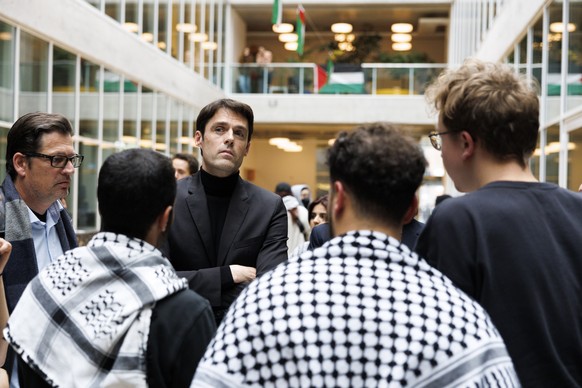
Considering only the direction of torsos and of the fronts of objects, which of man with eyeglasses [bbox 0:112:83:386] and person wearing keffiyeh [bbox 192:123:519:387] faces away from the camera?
the person wearing keffiyeh

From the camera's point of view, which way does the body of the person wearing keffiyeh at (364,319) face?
away from the camera

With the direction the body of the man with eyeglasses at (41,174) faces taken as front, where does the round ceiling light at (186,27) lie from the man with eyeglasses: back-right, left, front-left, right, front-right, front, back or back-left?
back-left

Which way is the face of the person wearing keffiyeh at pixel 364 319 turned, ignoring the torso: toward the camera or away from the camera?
away from the camera

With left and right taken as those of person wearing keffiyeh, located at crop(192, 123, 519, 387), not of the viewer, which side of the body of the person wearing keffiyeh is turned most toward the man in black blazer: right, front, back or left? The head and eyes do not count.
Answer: front

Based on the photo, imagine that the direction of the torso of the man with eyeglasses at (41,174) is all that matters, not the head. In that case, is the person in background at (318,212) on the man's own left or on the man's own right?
on the man's own left

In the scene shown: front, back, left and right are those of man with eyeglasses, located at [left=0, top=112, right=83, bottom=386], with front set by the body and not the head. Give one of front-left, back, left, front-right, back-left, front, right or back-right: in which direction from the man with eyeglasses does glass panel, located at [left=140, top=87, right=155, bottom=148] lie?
back-left

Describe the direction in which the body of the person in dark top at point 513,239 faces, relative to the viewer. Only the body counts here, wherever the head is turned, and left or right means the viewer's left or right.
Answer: facing away from the viewer and to the left of the viewer

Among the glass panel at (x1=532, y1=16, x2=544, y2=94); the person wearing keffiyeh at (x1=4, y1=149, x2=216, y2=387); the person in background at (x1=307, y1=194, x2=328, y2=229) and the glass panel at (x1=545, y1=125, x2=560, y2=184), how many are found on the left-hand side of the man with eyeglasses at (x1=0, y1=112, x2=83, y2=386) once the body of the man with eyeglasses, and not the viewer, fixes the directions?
3

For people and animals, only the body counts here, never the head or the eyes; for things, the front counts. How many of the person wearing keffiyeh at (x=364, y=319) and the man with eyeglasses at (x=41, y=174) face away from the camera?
1

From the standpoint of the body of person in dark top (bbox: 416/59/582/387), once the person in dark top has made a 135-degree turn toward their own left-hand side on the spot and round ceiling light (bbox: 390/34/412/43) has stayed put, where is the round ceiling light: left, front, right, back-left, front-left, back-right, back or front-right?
back

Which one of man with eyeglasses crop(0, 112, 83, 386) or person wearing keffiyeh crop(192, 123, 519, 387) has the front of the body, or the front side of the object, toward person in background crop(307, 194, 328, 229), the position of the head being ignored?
the person wearing keffiyeh

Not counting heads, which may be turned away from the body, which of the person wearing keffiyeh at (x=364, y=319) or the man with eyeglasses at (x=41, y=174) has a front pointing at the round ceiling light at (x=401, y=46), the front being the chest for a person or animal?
the person wearing keffiyeh

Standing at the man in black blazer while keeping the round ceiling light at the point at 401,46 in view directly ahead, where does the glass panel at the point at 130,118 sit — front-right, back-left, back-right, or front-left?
front-left

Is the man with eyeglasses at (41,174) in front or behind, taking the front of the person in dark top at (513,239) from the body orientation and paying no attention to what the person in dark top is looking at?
in front

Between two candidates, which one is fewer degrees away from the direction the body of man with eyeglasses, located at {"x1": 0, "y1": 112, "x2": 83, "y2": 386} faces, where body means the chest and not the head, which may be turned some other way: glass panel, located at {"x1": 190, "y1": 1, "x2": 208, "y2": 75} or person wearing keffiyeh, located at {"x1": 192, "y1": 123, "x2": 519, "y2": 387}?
the person wearing keffiyeh

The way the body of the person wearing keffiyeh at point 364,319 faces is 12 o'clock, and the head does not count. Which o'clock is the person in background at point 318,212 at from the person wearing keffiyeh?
The person in background is roughly at 12 o'clock from the person wearing keffiyeh.

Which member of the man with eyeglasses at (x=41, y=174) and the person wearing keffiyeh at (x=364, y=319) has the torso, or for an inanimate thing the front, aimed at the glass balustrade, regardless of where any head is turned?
the person wearing keffiyeh

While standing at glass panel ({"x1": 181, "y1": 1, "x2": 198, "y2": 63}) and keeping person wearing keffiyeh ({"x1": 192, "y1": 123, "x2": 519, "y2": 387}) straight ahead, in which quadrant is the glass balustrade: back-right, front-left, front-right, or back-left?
back-left
